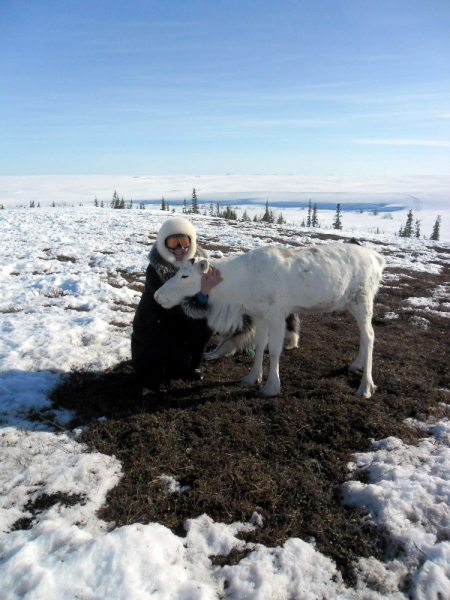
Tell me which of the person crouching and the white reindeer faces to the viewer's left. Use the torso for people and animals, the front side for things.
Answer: the white reindeer

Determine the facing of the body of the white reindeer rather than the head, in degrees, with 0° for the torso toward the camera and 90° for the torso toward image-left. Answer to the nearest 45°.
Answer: approximately 90°

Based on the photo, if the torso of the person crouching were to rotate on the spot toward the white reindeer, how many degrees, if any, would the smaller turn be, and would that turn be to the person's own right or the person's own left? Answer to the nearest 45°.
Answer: approximately 45° to the person's own left

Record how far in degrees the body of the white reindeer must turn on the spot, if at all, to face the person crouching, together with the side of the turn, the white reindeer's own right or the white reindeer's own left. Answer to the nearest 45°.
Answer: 0° — it already faces them

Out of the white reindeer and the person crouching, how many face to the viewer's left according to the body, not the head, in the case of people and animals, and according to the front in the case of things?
1
